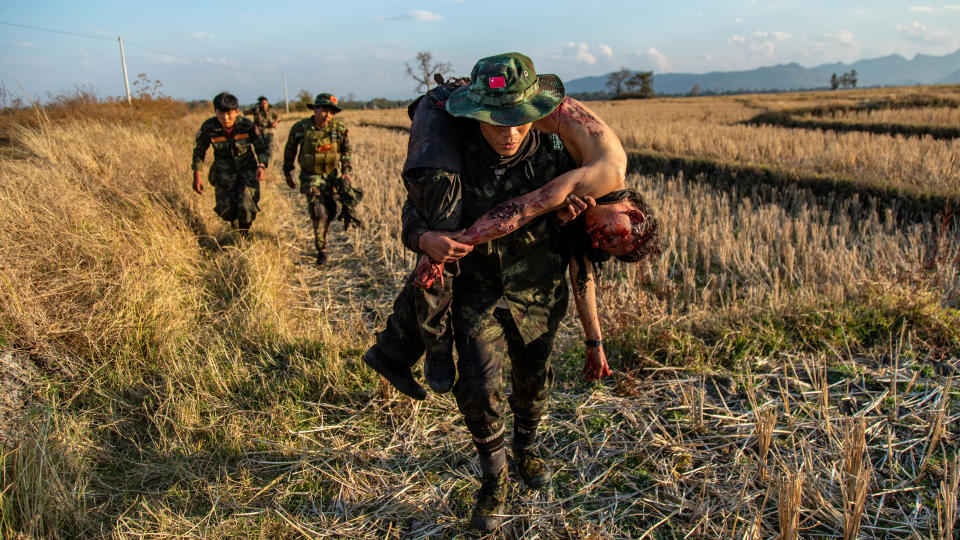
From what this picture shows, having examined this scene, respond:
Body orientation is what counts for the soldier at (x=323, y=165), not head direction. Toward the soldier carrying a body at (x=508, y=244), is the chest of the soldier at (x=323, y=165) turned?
yes

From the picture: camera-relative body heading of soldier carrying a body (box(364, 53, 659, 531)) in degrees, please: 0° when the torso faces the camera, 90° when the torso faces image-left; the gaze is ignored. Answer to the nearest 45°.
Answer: approximately 0°

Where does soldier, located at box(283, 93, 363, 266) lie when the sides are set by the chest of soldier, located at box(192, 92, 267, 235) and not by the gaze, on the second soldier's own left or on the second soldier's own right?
on the second soldier's own left

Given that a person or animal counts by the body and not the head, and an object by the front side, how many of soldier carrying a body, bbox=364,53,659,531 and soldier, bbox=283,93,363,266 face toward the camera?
2
